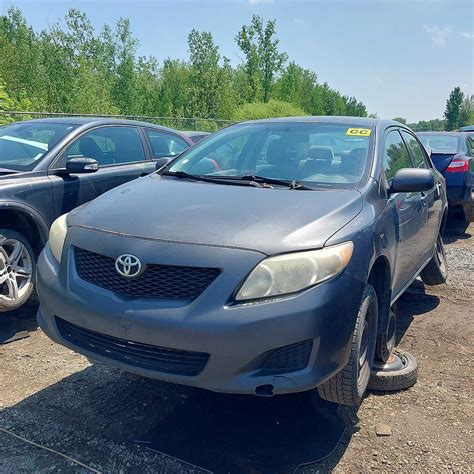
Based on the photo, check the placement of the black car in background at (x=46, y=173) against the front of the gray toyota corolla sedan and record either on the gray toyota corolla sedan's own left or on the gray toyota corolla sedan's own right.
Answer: on the gray toyota corolla sedan's own right

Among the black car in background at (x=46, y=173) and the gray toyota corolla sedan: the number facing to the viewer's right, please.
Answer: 0

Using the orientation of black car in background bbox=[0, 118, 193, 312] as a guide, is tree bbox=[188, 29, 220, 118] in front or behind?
behind

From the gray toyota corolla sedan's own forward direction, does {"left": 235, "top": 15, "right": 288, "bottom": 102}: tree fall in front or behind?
behind

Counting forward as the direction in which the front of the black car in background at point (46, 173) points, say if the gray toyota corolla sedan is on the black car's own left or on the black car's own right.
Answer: on the black car's own left

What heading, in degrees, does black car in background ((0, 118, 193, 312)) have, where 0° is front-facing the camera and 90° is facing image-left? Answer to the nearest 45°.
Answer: approximately 45°

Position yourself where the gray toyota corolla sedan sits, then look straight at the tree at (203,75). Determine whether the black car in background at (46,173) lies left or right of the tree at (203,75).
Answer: left

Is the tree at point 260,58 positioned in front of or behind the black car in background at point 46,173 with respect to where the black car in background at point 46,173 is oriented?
behind

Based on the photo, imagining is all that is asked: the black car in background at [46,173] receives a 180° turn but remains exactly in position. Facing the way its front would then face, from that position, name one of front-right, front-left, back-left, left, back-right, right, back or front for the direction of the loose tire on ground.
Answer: right

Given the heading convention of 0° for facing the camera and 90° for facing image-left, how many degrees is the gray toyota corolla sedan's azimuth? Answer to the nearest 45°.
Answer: approximately 45°
